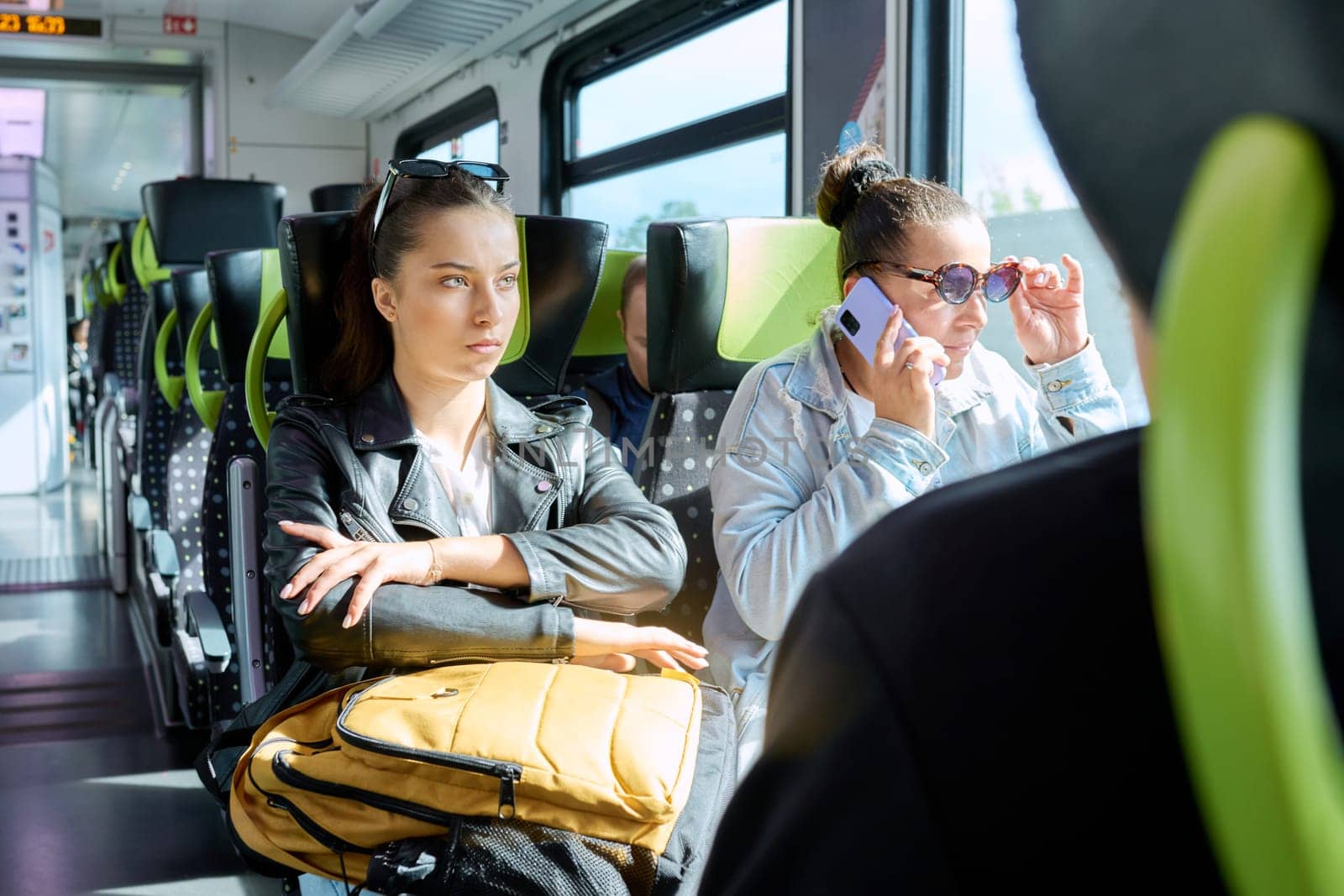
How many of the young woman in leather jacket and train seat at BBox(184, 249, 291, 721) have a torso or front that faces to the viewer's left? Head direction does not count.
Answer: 0

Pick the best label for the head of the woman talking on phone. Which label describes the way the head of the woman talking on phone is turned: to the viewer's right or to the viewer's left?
to the viewer's right

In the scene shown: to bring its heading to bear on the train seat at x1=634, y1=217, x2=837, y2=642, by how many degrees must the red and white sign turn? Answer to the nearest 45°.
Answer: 0° — it already faces it

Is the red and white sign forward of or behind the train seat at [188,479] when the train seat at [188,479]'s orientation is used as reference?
behind

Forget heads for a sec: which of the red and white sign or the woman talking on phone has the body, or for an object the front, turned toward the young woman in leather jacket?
the red and white sign

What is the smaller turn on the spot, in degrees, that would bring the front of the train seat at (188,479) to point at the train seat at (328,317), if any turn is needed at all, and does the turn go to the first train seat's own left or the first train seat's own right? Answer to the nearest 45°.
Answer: approximately 45° to the first train seat's own right

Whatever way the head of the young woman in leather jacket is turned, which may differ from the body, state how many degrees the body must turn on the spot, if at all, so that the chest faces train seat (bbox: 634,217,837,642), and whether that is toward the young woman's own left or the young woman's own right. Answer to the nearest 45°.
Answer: approximately 90° to the young woman's own left
